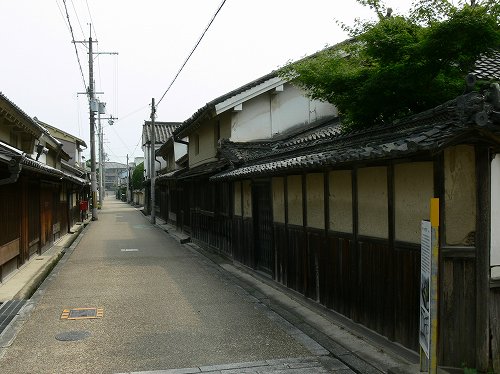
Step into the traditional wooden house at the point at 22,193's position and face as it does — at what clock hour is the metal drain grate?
The metal drain grate is roughly at 3 o'clock from the traditional wooden house.

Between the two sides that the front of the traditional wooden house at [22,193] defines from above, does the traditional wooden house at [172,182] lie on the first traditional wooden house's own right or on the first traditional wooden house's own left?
on the first traditional wooden house's own left

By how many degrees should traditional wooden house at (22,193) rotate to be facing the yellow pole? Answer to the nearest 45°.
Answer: approximately 90° to its right

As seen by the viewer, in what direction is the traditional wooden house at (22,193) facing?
to the viewer's right

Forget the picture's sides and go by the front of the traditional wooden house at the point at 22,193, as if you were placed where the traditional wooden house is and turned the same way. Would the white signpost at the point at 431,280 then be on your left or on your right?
on your right
